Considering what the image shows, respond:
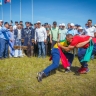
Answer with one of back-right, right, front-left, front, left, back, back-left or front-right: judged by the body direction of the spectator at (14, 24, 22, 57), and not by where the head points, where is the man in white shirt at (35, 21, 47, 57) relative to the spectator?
front-left

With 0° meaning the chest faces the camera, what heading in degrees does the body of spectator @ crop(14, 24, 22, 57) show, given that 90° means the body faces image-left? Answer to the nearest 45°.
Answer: approximately 0°

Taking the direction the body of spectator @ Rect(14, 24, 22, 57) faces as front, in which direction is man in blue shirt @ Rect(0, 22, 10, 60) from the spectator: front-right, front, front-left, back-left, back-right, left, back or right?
front-right

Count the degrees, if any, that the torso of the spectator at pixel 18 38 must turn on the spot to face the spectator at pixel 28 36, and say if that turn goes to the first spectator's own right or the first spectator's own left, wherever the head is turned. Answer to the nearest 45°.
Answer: approximately 45° to the first spectator's own left
